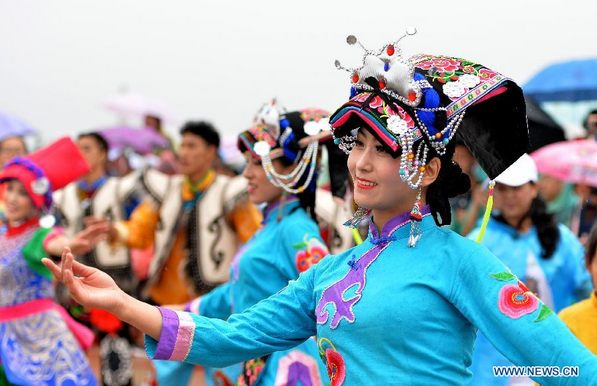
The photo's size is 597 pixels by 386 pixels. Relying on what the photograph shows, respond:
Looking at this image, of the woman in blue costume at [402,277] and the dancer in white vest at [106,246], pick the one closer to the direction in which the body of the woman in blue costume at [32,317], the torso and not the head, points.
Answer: the woman in blue costume

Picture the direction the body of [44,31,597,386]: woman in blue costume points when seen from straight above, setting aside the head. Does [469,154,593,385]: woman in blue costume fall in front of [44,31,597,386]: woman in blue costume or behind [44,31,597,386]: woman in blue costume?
behind

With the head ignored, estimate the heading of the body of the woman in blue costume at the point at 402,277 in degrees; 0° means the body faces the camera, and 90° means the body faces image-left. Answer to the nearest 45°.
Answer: approximately 45°

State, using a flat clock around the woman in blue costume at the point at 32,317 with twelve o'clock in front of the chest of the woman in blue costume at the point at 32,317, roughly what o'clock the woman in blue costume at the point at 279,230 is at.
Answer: the woman in blue costume at the point at 279,230 is roughly at 9 o'clock from the woman in blue costume at the point at 32,317.

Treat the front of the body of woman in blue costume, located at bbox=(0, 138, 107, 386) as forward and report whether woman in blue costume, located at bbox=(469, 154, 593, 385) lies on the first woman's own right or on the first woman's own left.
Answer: on the first woman's own left

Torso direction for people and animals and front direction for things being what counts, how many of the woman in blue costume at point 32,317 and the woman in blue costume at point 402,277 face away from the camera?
0

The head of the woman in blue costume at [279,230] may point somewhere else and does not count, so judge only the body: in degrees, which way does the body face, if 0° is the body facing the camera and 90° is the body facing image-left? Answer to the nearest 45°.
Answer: approximately 90°

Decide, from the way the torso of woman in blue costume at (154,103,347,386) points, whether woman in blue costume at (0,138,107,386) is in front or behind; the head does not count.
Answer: in front

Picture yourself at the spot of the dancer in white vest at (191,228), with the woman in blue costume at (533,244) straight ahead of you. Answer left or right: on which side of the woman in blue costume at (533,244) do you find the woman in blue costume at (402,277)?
right

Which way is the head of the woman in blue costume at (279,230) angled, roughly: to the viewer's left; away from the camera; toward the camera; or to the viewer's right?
to the viewer's left

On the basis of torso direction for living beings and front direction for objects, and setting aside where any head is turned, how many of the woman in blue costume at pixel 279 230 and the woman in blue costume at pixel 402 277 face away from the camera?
0

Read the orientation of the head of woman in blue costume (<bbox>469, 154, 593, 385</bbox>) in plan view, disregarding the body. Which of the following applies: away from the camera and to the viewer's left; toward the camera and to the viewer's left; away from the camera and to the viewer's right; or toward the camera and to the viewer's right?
toward the camera and to the viewer's left

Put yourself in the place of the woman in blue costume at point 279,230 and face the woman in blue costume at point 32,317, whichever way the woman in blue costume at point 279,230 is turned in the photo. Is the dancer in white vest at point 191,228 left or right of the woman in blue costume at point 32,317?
right
